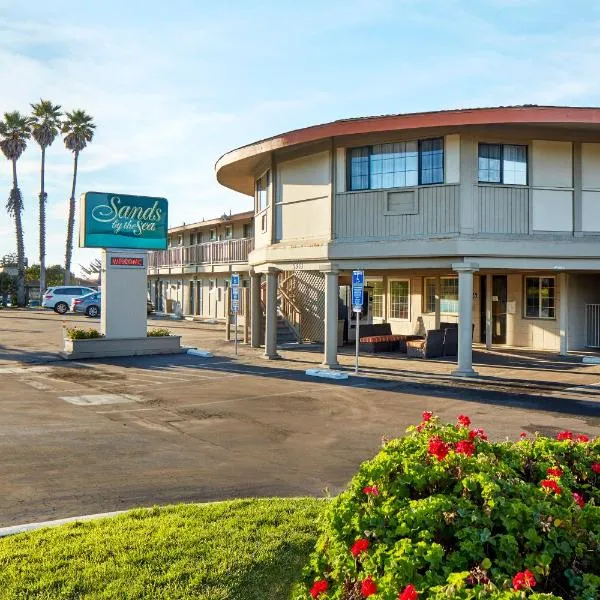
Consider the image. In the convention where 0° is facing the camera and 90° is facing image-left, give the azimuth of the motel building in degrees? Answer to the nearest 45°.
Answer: approximately 0°

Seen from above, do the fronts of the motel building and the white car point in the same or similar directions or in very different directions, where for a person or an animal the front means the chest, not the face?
very different directions

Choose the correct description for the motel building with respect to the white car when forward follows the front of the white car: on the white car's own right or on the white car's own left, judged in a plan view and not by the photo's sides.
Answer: on the white car's own right

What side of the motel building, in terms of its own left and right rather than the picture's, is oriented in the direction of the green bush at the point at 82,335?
right

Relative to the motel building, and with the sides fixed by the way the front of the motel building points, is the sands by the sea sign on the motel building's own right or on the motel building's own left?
on the motel building's own right

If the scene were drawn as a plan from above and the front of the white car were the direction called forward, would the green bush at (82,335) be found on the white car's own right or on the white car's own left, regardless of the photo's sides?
on the white car's own right

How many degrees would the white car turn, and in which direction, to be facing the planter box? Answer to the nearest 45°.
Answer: approximately 135° to its right
